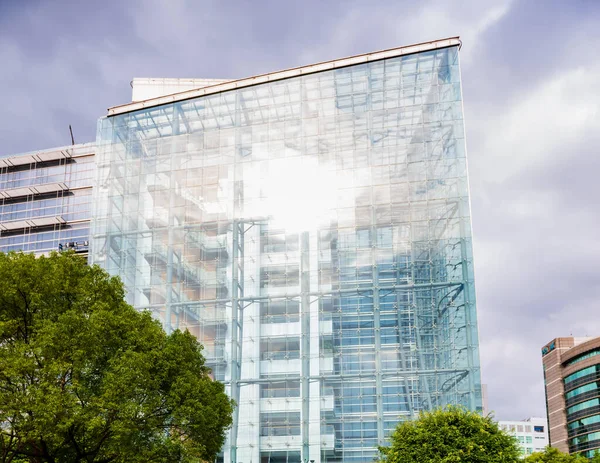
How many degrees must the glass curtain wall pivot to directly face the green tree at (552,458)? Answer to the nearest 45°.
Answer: approximately 90° to its left

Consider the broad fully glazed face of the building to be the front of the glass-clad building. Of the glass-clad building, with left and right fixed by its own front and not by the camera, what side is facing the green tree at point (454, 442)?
front

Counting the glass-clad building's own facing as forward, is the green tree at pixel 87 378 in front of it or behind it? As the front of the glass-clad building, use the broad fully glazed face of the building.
in front

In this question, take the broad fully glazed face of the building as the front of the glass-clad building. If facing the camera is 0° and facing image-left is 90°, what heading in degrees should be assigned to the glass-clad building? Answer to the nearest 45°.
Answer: approximately 0°
